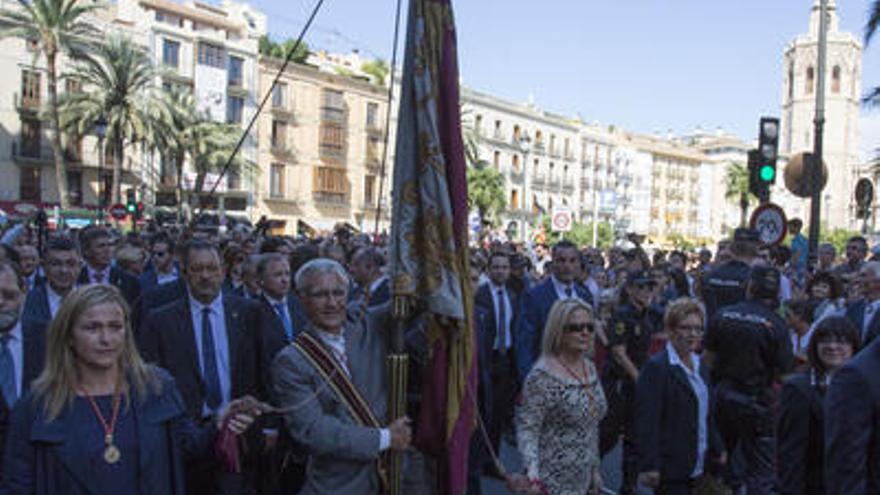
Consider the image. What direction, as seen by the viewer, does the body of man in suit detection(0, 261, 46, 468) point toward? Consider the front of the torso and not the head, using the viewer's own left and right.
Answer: facing the viewer

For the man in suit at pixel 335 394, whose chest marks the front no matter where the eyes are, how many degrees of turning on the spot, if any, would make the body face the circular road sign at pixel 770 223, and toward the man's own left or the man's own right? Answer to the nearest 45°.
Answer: approximately 90° to the man's own left

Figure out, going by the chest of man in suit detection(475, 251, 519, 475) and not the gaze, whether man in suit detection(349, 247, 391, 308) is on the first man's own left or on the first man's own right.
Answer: on the first man's own right

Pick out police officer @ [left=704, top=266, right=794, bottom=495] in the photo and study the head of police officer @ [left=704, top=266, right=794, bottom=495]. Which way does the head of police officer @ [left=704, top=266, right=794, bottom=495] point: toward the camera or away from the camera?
away from the camera

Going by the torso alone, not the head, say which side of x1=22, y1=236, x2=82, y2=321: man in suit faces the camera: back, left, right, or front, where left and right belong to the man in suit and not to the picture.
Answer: front

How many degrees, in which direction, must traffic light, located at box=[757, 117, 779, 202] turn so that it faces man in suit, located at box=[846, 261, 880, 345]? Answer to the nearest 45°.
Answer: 0° — it already faces them

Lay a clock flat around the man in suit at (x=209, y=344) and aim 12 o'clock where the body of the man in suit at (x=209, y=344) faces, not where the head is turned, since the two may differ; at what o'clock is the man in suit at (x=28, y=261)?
the man in suit at (x=28, y=261) is roughly at 5 o'clock from the man in suit at (x=209, y=344).

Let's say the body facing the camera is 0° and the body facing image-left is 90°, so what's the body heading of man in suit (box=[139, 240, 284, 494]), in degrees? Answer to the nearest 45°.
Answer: approximately 0°

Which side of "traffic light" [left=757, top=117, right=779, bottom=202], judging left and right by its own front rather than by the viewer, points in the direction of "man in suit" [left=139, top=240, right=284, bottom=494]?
front
